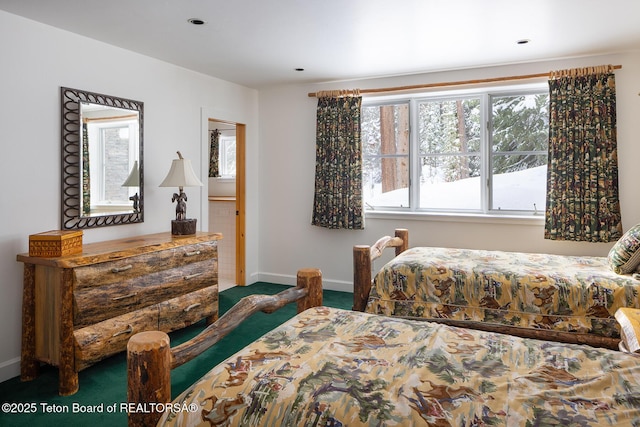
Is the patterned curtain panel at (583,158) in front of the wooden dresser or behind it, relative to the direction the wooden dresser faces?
in front

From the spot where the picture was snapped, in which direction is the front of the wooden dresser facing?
facing the viewer and to the right of the viewer

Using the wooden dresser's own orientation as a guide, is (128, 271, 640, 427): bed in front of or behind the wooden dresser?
in front

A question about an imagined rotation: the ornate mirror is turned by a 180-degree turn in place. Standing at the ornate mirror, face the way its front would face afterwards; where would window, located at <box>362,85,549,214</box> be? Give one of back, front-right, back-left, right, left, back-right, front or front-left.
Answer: back-right
